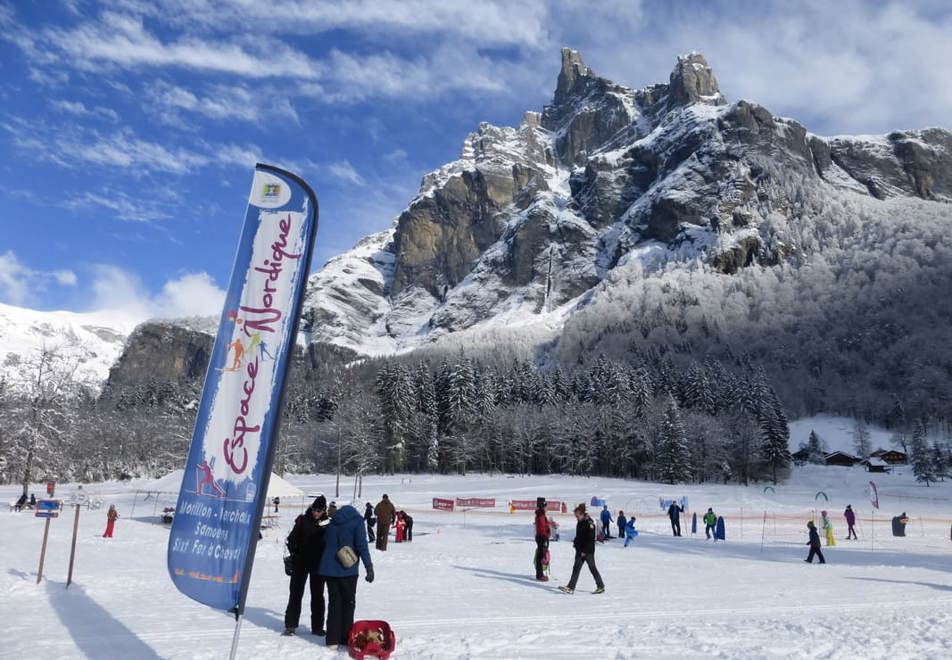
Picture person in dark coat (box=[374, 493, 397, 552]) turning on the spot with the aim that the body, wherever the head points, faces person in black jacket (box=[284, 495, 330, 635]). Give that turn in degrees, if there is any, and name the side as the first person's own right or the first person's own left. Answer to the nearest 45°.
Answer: approximately 180°

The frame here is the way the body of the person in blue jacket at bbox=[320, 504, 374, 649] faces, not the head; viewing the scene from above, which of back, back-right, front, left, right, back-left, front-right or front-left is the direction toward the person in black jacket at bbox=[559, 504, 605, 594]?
front-right

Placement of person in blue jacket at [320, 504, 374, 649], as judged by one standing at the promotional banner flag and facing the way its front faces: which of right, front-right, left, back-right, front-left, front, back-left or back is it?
back-left

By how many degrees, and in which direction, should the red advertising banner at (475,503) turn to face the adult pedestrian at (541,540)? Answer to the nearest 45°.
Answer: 0° — it already faces them

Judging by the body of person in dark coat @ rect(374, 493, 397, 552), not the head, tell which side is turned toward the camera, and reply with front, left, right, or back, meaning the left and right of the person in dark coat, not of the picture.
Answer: back

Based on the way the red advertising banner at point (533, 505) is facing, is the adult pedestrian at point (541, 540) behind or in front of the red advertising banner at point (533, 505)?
in front

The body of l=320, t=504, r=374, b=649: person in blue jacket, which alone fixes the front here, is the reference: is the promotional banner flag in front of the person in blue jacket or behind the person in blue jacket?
behind

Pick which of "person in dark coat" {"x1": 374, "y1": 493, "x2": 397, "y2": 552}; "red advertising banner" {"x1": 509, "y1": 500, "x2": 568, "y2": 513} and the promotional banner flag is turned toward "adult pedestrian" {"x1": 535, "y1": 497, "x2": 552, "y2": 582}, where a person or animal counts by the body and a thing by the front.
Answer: the red advertising banner
